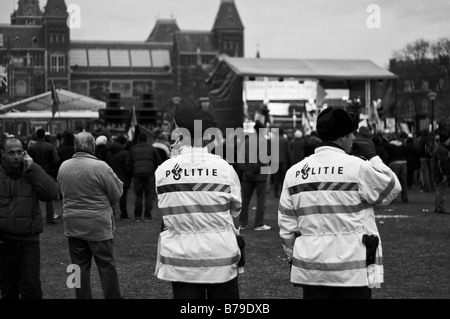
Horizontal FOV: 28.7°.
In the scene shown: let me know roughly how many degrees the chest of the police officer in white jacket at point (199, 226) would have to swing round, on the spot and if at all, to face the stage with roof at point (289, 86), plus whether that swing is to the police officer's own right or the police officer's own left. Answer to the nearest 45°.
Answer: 0° — they already face it

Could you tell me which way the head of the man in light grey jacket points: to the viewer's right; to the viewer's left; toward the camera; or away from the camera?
away from the camera

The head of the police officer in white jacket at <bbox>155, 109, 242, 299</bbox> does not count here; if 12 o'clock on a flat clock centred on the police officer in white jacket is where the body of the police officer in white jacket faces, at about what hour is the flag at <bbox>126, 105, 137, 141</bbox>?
The flag is roughly at 12 o'clock from the police officer in white jacket.

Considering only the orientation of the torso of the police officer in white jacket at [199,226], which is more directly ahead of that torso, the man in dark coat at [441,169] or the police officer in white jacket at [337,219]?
the man in dark coat

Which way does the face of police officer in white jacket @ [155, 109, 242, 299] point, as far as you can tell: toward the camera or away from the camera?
away from the camera

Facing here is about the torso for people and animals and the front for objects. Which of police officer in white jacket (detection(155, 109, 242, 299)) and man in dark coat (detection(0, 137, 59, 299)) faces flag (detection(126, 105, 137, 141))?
the police officer in white jacket

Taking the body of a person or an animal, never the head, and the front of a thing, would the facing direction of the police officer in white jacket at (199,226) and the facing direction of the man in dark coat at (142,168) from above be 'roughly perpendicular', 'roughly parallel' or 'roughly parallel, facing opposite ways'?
roughly parallel

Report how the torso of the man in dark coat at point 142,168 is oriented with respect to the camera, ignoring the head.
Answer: away from the camera

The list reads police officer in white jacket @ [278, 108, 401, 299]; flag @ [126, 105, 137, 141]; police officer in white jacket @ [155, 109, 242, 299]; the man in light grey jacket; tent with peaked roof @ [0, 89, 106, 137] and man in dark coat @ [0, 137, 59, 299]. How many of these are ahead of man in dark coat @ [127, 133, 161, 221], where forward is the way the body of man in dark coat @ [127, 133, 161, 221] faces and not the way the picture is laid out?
2

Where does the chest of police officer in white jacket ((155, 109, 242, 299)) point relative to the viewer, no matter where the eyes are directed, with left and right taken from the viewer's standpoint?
facing away from the viewer
